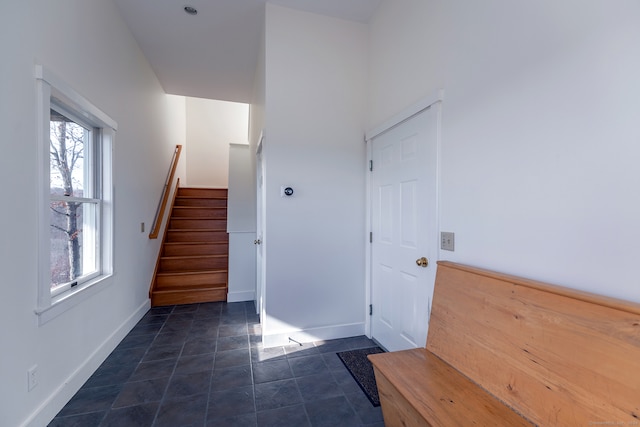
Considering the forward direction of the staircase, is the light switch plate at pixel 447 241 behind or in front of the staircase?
in front

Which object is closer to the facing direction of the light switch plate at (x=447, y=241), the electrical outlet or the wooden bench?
the electrical outlet

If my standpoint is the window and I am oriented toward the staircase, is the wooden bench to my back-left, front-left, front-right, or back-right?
back-right

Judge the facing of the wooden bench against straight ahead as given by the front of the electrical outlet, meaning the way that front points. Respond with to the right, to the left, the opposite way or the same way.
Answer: the opposite way

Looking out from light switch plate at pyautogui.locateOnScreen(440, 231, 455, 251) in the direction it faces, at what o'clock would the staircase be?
The staircase is roughly at 2 o'clock from the light switch plate.

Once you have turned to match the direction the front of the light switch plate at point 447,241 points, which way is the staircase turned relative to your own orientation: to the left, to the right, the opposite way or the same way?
to the left

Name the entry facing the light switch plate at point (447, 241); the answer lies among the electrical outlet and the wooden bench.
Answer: the electrical outlet

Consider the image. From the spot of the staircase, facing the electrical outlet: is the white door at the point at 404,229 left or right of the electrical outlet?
left

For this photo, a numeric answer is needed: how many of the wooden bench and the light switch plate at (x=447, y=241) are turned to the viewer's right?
0

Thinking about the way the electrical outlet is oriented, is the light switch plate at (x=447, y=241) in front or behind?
in front

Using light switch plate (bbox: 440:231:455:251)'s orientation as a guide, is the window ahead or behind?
ahead

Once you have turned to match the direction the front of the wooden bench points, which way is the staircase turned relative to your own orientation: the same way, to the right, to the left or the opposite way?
to the left
